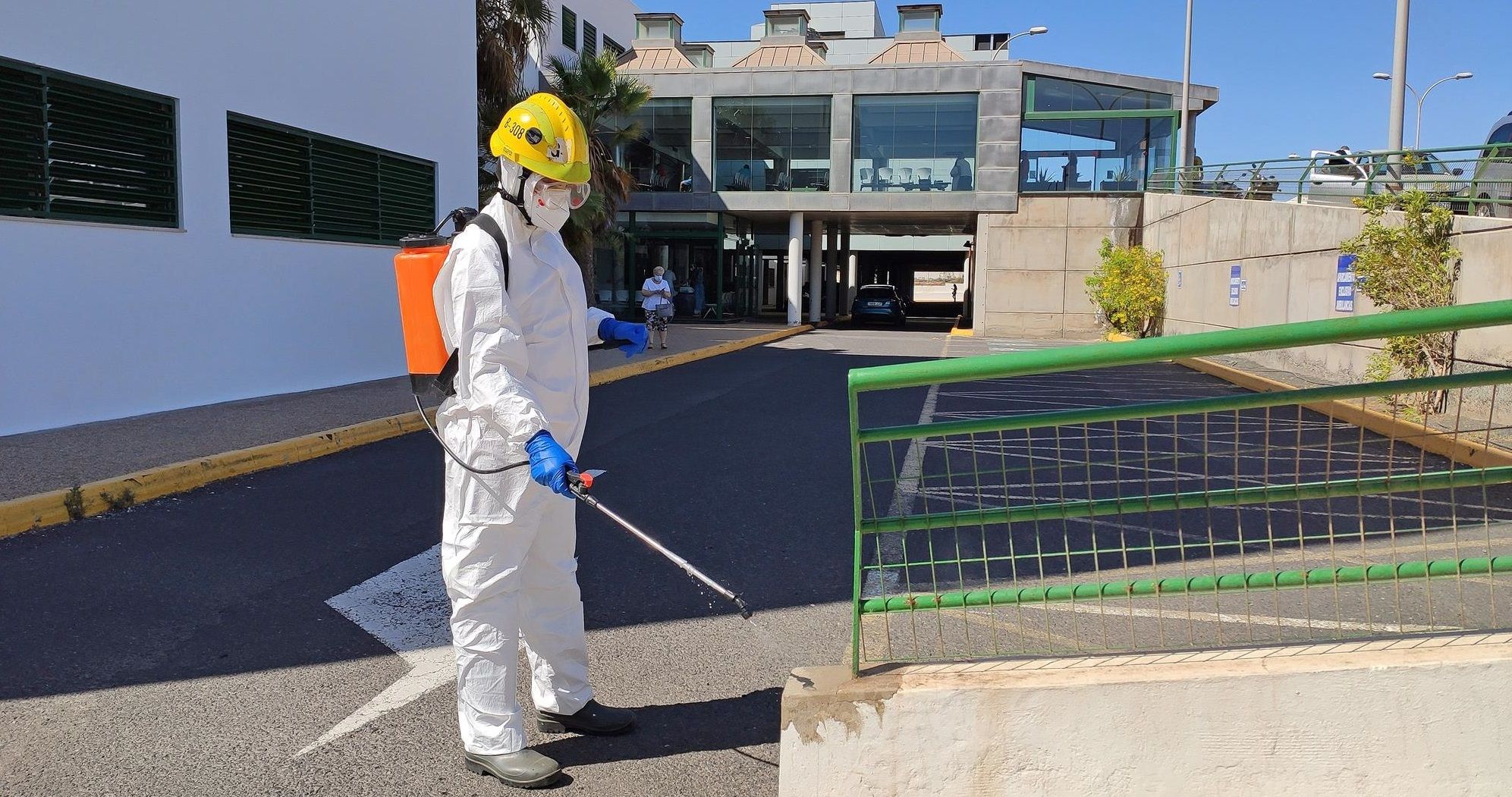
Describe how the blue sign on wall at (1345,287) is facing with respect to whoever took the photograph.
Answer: facing the viewer and to the left of the viewer

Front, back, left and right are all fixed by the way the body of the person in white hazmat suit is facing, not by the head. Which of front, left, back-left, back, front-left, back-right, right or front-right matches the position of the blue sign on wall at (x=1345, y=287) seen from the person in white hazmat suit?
front-left

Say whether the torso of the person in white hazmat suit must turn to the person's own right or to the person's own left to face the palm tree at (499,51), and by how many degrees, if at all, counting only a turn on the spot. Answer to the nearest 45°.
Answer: approximately 90° to the person's own left

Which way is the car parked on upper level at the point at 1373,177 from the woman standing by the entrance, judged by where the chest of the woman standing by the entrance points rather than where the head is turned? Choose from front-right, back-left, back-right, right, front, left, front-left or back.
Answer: front-left

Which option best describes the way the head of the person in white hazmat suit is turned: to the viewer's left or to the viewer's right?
to the viewer's right

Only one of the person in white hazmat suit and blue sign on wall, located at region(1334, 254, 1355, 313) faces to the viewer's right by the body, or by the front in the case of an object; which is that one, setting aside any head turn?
the person in white hazmat suit

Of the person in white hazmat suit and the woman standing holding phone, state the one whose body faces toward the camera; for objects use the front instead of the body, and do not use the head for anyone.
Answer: the woman standing holding phone

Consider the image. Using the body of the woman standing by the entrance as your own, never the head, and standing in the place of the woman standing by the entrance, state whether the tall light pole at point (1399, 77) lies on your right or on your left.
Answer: on your left

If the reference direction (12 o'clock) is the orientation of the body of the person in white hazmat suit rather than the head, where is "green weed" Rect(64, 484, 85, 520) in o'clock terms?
The green weed is roughly at 8 o'clock from the person in white hazmat suit.

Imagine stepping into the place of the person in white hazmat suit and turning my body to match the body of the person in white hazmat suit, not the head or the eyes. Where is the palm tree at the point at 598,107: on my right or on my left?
on my left

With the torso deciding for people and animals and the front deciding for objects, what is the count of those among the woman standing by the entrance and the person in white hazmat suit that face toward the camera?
1

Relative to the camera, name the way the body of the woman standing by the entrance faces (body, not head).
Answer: toward the camera

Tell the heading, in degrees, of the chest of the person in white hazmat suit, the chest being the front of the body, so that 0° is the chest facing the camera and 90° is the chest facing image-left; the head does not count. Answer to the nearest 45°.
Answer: approximately 270°
